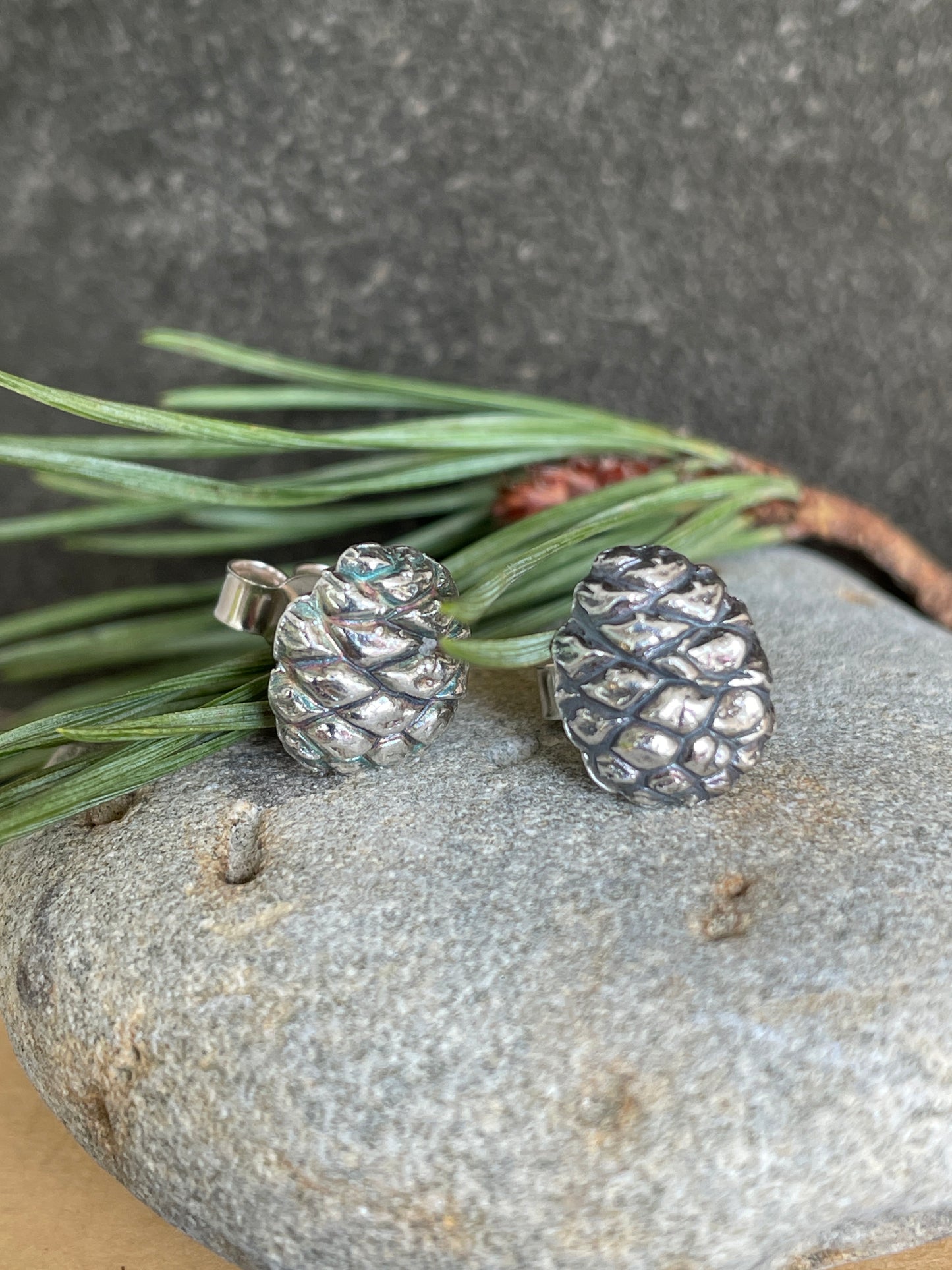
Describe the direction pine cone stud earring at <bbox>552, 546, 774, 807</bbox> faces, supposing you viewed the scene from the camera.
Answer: facing the viewer

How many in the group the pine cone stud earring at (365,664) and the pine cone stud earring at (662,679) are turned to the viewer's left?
0
